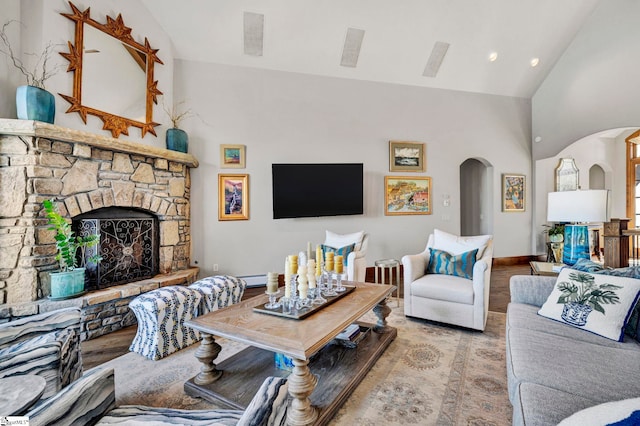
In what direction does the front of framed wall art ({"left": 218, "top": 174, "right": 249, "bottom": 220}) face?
toward the camera

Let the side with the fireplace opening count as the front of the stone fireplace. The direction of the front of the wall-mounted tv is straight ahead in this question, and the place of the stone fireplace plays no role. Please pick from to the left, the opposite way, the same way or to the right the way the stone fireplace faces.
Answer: to the left

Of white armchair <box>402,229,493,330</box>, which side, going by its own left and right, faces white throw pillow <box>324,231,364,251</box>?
right

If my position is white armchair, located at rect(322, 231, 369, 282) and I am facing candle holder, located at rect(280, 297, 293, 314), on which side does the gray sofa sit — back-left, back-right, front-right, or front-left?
front-left

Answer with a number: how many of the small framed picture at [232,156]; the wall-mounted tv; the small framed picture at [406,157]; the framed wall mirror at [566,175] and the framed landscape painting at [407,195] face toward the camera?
5

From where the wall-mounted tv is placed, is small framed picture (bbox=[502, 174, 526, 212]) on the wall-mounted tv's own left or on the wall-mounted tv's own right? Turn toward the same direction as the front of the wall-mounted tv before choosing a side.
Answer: on the wall-mounted tv's own left

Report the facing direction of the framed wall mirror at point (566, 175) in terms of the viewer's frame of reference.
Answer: facing the viewer

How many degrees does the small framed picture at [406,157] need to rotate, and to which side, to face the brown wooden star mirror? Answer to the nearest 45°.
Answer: approximately 45° to its right

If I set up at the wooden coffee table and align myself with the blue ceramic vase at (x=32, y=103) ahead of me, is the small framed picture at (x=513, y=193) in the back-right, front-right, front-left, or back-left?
back-right

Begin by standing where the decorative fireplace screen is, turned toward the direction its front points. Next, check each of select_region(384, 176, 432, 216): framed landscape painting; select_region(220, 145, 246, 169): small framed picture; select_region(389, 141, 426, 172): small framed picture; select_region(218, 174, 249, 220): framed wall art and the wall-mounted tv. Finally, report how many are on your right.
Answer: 0

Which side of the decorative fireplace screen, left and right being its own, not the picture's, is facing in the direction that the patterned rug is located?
front

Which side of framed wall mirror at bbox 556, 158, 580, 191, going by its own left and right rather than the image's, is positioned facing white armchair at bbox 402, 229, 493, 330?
front

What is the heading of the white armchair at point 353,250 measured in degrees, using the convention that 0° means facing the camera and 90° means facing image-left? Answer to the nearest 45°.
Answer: approximately 45°

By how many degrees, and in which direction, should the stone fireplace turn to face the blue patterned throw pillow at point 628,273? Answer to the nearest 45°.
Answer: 0° — it already faces it

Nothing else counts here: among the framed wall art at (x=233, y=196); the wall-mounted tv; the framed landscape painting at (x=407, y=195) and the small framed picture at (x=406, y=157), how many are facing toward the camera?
4

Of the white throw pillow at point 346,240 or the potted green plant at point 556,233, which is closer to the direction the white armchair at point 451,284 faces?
the white throw pillow

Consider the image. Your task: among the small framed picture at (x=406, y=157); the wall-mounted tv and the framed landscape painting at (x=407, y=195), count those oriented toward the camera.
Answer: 3

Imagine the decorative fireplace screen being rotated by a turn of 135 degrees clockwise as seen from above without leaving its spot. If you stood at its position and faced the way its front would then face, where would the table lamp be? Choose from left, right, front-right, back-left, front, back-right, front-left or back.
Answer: back-left

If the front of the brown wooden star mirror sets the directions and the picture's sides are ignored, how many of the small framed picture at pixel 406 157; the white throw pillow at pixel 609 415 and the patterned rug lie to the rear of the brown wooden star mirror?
0

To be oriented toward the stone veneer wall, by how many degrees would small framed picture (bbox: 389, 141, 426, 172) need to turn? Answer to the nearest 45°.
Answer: approximately 45° to its right
